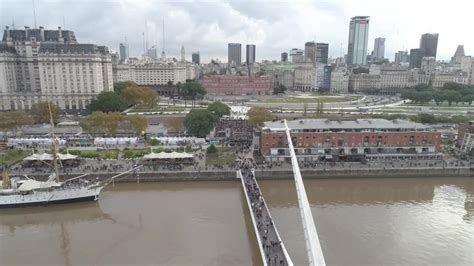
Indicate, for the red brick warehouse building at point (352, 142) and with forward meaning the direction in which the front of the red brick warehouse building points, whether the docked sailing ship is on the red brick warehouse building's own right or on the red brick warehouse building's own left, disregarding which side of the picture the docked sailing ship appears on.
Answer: on the red brick warehouse building's own right

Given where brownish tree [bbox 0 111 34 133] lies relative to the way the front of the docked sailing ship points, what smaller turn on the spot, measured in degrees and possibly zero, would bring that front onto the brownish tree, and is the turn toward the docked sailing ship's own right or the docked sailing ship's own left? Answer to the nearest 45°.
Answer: approximately 90° to the docked sailing ship's own left

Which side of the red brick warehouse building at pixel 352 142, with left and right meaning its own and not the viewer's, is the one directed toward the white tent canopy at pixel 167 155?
right

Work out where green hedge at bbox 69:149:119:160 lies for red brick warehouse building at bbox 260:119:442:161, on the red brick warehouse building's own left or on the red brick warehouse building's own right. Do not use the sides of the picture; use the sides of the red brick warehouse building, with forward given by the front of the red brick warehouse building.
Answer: on the red brick warehouse building's own right

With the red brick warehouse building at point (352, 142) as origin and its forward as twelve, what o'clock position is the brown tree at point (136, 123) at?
The brown tree is roughly at 3 o'clock from the red brick warehouse building.

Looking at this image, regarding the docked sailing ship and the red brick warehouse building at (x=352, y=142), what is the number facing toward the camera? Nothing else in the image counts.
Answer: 1

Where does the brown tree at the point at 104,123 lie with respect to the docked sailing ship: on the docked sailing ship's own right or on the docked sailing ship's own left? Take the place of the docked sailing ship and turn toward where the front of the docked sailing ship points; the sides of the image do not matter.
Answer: on the docked sailing ship's own left

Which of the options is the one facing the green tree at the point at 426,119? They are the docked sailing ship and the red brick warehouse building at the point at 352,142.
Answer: the docked sailing ship

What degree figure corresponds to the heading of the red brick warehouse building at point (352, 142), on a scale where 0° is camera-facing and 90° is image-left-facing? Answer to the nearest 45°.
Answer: approximately 0°

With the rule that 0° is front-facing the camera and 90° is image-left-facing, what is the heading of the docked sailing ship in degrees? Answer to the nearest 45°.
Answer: approximately 270°
